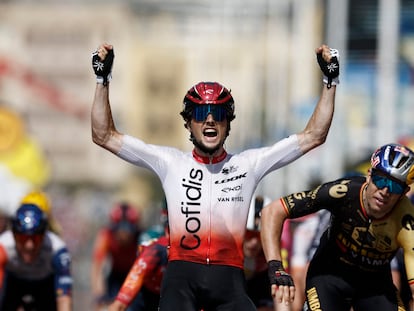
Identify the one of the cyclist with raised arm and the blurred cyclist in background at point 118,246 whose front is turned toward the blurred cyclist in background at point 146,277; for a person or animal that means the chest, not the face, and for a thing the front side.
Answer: the blurred cyclist in background at point 118,246

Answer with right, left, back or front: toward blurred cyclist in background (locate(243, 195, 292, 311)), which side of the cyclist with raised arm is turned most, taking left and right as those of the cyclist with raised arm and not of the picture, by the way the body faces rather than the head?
back

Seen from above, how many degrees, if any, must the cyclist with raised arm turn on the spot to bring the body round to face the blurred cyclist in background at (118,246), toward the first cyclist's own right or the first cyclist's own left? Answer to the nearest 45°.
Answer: approximately 180°

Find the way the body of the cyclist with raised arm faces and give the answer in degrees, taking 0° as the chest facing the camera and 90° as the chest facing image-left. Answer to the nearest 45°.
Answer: approximately 0°

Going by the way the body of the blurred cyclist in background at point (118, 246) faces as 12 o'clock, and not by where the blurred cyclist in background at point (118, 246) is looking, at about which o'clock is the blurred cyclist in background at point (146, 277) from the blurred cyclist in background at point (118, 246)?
the blurred cyclist in background at point (146, 277) is roughly at 12 o'clock from the blurred cyclist in background at point (118, 246).
